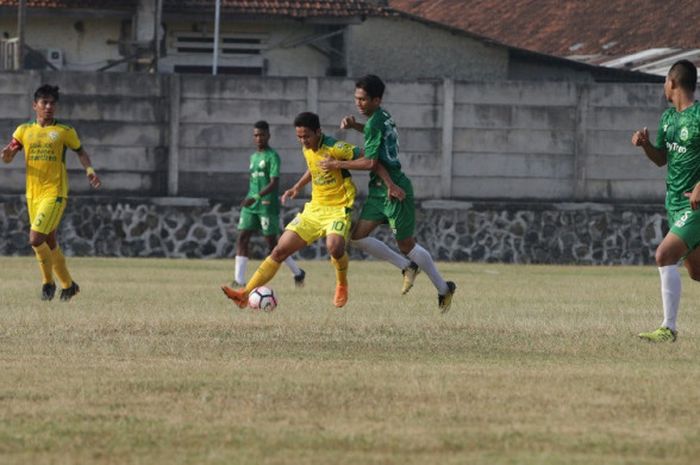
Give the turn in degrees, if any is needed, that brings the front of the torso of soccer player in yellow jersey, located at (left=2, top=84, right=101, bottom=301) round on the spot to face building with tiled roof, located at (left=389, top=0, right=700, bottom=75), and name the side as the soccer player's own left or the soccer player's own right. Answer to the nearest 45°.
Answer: approximately 135° to the soccer player's own left

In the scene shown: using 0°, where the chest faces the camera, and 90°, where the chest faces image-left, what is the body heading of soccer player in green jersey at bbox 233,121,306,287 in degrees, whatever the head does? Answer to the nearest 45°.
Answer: approximately 45°

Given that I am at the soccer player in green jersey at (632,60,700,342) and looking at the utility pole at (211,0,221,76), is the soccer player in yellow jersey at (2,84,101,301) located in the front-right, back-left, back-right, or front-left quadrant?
front-left

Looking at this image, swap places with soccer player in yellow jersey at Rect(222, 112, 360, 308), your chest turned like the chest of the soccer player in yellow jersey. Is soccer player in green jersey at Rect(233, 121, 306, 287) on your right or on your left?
on your right

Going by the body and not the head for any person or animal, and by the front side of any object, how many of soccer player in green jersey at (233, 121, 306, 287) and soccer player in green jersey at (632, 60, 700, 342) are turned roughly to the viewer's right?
0

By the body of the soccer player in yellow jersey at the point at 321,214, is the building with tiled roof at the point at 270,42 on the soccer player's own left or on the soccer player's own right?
on the soccer player's own right

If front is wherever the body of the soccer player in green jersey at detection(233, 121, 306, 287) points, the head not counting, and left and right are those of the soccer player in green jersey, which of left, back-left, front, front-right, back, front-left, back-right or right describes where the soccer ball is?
front-left

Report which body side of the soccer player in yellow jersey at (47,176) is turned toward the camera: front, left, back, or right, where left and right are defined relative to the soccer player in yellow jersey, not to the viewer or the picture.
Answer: front

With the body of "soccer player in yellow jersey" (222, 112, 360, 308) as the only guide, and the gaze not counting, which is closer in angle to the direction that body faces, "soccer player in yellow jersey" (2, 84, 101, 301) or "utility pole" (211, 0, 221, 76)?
the soccer player in yellow jersey

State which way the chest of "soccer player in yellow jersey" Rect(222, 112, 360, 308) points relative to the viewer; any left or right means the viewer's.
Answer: facing the viewer and to the left of the viewer

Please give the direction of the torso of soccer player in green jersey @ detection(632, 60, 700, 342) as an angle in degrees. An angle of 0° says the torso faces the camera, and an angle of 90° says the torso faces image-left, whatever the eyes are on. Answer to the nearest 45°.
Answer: approximately 45°

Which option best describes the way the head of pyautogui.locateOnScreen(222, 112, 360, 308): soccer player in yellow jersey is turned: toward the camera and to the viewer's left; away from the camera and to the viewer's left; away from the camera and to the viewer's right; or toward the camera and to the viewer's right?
toward the camera and to the viewer's left
